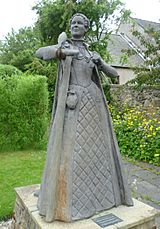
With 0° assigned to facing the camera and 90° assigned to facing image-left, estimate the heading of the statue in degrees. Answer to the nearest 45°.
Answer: approximately 0°

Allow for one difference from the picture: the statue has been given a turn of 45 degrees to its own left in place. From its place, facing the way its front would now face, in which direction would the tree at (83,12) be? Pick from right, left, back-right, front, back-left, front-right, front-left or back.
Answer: back-left

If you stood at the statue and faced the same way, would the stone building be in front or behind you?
behind

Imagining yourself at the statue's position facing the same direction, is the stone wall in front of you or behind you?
behind

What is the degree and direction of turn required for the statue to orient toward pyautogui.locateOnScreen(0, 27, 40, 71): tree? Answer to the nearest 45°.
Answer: approximately 180°
